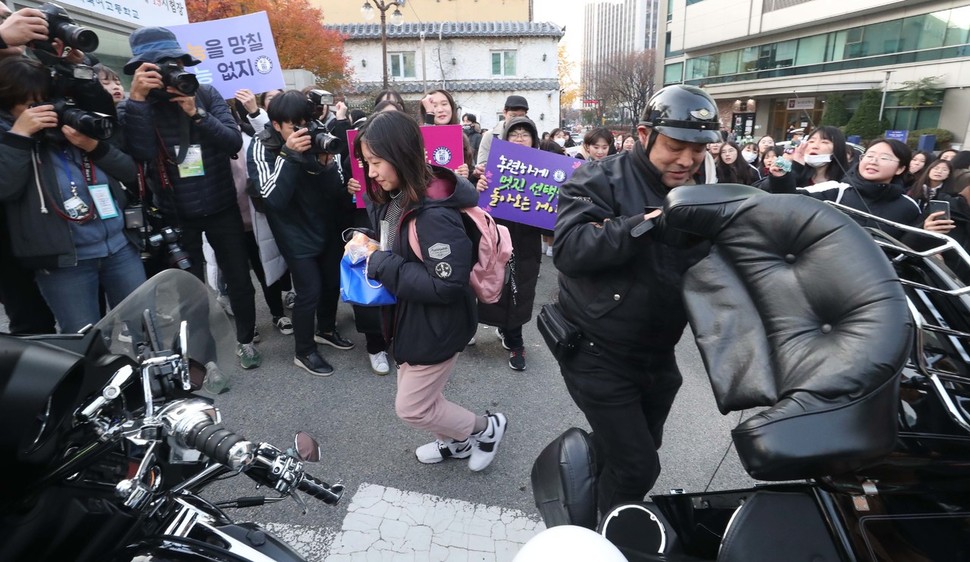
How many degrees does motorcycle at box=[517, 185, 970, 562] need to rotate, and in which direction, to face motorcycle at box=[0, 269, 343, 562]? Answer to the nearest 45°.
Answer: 0° — it already faces it

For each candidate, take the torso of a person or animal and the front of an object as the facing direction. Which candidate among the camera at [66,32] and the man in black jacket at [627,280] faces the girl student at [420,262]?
the camera

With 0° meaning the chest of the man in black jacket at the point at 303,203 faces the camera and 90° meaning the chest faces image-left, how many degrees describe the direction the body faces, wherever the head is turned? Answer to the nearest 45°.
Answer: approximately 315°

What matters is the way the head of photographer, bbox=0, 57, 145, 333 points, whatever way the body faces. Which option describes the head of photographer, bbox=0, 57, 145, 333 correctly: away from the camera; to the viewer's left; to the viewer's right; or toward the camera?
to the viewer's right

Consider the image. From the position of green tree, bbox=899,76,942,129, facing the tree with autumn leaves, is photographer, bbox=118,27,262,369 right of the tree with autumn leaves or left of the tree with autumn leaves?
left

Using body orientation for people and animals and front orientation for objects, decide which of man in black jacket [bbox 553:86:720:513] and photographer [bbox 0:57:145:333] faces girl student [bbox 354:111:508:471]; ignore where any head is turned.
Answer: the photographer

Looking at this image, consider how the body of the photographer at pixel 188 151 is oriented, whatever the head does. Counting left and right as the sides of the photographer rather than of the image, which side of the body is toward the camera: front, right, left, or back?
front

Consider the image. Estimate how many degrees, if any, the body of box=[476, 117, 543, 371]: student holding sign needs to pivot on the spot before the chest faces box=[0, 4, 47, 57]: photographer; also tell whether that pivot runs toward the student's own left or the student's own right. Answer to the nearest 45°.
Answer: approximately 45° to the student's own right

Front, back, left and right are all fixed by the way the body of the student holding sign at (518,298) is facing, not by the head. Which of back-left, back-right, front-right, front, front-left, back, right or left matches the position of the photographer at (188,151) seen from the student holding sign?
right

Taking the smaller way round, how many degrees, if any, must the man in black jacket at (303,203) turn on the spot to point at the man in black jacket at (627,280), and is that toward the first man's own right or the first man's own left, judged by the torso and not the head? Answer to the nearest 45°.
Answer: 0° — they already face them

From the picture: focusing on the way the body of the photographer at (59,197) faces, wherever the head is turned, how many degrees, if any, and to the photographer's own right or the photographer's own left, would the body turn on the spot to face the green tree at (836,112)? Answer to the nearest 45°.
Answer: approximately 45° to the photographer's own left
